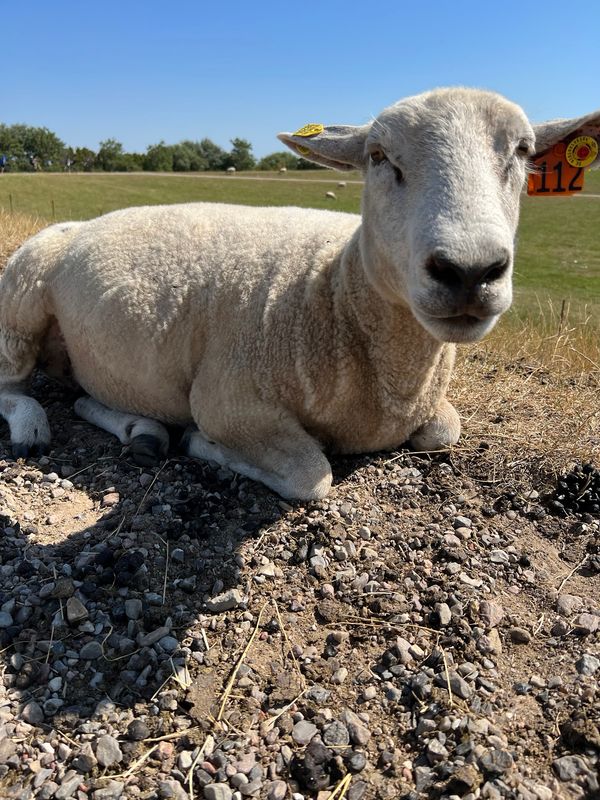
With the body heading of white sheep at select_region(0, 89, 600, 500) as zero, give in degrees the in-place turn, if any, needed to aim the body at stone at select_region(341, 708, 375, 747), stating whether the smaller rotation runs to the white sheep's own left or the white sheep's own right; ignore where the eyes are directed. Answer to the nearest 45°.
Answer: approximately 45° to the white sheep's own right

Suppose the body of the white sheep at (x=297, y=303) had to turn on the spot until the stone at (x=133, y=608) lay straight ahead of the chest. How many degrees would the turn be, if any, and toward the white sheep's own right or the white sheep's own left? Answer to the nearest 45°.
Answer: approximately 90° to the white sheep's own right

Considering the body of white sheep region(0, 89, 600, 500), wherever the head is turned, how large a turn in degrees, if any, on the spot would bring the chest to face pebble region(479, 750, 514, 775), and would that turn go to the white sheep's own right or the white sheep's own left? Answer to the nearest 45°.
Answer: approximately 45° to the white sheep's own right

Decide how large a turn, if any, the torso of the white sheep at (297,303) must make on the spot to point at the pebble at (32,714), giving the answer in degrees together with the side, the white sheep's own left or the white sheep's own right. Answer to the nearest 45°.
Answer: approximately 90° to the white sheep's own right

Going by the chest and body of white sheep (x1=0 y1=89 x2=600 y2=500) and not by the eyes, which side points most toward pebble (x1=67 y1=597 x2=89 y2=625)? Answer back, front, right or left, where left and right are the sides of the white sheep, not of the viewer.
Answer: right

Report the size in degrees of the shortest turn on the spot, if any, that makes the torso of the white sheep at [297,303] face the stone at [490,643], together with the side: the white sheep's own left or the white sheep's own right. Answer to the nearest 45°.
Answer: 0° — it already faces it

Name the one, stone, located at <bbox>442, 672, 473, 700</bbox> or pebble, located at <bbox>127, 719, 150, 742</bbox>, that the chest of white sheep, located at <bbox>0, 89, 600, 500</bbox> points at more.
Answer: the stone

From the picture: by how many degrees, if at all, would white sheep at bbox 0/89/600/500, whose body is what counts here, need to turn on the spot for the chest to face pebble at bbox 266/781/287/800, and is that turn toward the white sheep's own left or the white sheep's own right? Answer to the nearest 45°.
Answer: approximately 45° to the white sheep's own right

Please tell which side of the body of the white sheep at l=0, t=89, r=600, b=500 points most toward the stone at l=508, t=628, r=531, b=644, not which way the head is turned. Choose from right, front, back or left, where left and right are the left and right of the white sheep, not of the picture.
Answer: front

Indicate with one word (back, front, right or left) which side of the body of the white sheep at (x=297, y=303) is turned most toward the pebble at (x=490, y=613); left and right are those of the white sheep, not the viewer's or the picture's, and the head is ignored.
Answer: front

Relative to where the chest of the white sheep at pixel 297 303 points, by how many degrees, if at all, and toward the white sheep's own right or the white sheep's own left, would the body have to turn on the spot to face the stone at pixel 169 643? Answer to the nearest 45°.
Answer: approximately 45° to the white sheep's own right

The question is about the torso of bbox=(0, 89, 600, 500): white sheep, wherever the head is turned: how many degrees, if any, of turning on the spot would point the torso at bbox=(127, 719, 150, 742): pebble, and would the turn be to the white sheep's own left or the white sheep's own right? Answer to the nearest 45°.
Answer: approximately 45° to the white sheep's own right

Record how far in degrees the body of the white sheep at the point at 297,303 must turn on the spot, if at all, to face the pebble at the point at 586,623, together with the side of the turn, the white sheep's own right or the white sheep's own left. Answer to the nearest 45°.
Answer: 0° — it already faces it
